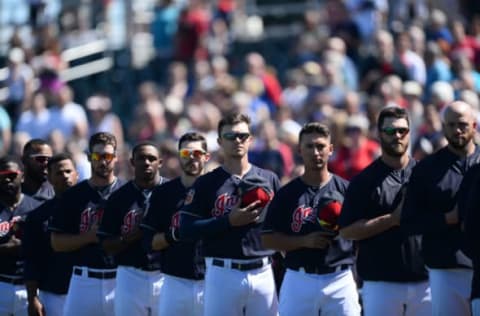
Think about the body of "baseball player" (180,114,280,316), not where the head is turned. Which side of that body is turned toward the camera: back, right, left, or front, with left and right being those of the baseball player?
front

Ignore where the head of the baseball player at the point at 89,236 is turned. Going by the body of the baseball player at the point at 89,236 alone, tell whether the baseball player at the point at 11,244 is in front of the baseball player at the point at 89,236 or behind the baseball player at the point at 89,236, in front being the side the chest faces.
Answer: behind

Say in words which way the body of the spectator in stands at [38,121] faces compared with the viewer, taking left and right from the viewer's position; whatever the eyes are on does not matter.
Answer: facing the viewer

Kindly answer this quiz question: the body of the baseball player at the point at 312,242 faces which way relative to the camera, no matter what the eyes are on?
toward the camera

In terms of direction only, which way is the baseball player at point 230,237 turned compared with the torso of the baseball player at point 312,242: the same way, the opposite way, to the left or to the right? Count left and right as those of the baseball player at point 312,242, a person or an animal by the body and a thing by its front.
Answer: the same way

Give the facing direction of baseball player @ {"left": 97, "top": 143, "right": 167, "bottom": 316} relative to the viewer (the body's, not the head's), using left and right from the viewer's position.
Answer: facing the viewer and to the right of the viewer

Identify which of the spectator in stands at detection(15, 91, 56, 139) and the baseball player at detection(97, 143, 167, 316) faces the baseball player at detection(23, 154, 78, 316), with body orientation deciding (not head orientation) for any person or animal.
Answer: the spectator in stands

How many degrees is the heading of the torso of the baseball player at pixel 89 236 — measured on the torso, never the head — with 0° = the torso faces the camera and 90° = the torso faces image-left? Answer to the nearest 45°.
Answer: approximately 315°

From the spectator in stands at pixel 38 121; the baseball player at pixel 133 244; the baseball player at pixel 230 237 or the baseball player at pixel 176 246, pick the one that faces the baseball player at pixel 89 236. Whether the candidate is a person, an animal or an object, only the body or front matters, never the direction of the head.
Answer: the spectator in stands

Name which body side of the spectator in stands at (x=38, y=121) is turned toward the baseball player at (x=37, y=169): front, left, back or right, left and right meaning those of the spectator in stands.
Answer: front

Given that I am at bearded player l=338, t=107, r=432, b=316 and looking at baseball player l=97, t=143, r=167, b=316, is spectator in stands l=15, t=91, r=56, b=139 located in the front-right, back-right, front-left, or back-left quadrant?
front-right

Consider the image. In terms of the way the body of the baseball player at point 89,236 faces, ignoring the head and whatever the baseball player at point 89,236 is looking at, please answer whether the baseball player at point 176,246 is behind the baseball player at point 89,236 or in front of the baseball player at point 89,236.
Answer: in front

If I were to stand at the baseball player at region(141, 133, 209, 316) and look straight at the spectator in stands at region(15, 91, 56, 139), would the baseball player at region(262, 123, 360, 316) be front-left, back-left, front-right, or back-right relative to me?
back-right

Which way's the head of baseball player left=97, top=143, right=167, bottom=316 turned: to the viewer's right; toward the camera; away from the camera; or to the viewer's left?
toward the camera

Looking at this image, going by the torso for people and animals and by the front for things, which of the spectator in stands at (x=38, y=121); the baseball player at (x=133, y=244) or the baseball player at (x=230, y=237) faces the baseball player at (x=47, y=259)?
the spectator in stands

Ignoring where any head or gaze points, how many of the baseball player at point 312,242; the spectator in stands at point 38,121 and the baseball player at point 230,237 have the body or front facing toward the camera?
3

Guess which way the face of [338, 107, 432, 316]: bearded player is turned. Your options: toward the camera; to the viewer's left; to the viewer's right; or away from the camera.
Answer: toward the camera

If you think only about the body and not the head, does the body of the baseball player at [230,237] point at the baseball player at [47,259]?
no

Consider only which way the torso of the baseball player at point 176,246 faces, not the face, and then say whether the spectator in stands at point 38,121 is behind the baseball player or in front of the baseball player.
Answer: behind
